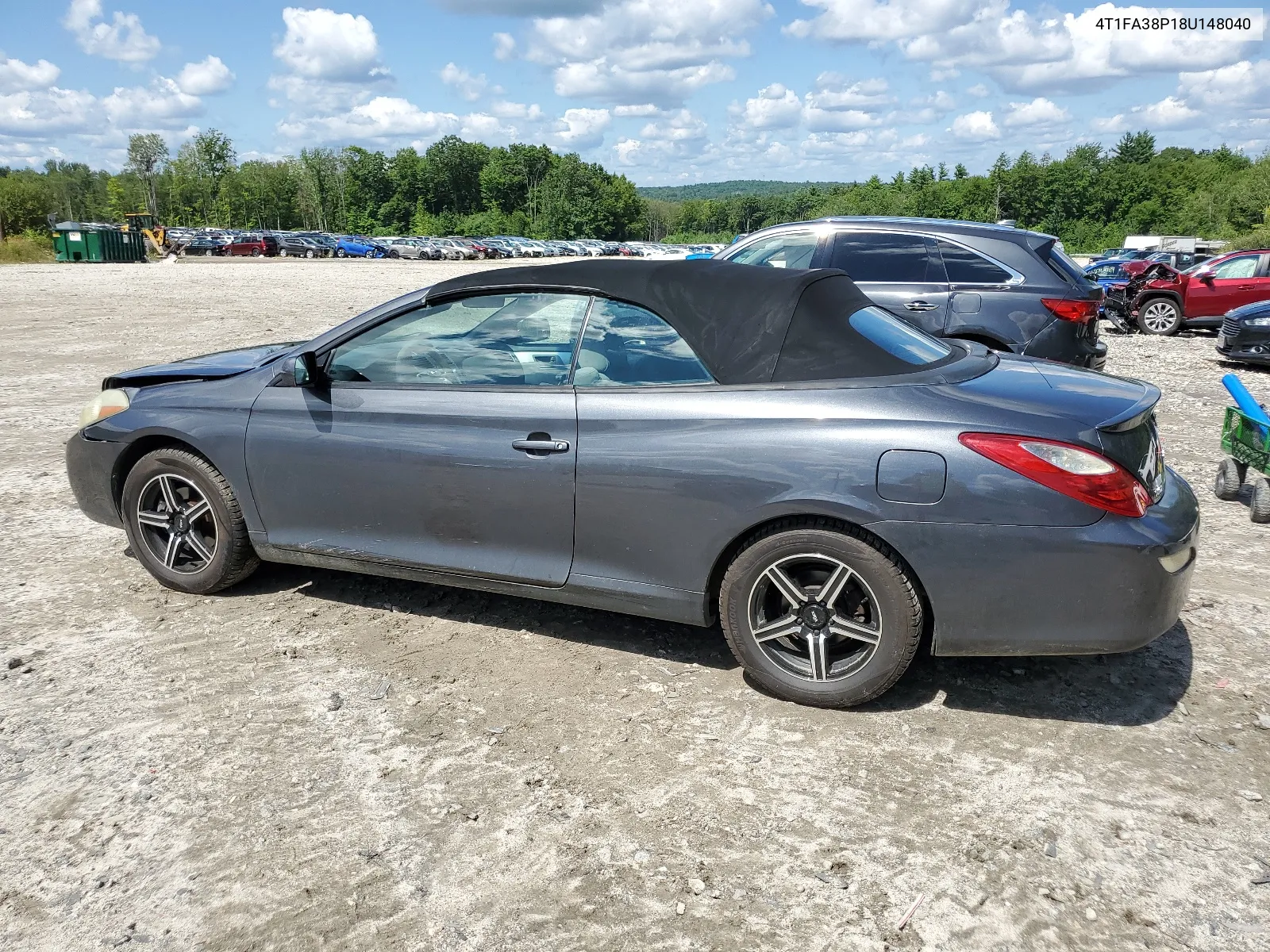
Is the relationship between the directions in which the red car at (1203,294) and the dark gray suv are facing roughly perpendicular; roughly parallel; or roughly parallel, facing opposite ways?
roughly parallel

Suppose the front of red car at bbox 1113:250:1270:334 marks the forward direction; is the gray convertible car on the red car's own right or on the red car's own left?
on the red car's own left

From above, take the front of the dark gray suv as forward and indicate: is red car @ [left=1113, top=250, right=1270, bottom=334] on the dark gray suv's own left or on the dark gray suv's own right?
on the dark gray suv's own right

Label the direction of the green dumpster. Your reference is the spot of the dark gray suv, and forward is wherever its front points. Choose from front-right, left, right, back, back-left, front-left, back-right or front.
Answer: front-right

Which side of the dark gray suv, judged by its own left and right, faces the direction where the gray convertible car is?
left

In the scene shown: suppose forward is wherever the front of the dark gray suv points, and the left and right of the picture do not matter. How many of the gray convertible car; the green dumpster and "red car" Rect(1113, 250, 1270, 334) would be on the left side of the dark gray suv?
1

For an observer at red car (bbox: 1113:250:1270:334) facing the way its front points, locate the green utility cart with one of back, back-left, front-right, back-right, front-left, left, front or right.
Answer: left

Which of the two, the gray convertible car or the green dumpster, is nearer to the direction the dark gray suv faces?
the green dumpster

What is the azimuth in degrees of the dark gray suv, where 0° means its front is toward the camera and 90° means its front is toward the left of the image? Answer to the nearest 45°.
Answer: approximately 90°

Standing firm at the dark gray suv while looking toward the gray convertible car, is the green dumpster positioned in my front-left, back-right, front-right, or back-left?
back-right

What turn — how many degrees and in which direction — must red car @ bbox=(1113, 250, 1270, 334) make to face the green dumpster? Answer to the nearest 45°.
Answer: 0° — it already faces it

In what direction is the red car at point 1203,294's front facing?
to the viewer's left
